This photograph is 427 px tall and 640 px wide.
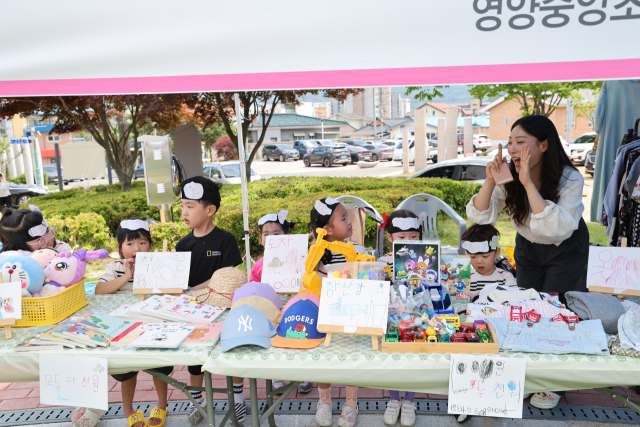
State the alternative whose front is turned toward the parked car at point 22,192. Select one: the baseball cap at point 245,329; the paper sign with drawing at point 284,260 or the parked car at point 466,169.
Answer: the parked car at point 466,169

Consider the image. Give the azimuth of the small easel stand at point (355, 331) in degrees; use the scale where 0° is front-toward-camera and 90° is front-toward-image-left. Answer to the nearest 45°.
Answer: approximately 0°

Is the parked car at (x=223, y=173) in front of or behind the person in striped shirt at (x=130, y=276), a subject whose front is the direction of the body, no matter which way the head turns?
behind

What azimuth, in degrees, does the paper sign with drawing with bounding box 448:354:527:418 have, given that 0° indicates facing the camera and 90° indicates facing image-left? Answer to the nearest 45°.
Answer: approximately 0°

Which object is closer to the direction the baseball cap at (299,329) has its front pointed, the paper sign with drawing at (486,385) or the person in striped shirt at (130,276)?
the paper sign with drawing

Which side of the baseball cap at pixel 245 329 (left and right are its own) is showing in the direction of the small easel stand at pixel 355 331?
left

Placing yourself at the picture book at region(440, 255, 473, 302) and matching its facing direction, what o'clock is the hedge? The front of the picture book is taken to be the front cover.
The hedge is roughly at 5 o'clock from the picture book.

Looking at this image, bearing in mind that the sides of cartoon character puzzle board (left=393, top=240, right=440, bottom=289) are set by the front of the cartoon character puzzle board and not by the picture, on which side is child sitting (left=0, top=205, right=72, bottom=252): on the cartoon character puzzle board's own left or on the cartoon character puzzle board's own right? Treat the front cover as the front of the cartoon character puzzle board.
on the cartoon character puzzle board's own right

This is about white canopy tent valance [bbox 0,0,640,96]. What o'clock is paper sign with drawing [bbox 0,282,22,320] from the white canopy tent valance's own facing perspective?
The paper sign with drawing is roughly at 3 o'clock from the white canopy tent valance.

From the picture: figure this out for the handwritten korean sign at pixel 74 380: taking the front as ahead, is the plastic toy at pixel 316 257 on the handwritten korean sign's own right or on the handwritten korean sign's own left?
on the handwritten korean sign's own left

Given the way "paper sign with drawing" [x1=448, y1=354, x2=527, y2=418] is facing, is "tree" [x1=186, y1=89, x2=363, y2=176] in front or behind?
behind
